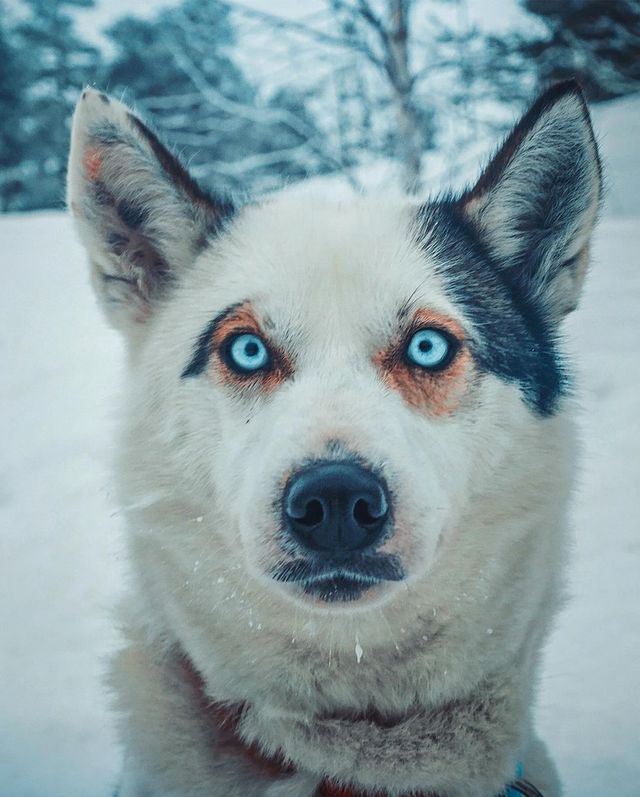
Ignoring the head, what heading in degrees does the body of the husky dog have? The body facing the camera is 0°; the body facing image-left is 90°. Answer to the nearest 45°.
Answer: approximately 0°
